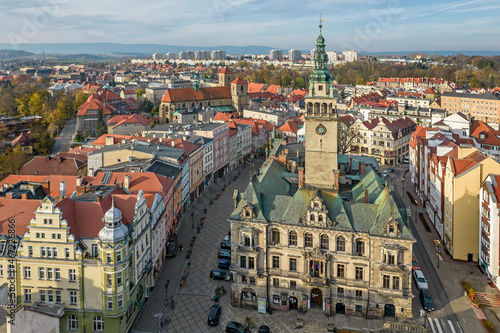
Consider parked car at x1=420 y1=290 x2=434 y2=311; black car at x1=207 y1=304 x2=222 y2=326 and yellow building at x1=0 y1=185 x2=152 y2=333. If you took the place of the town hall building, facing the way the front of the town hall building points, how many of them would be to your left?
1

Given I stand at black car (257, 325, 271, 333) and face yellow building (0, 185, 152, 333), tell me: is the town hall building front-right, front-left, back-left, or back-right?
back-right

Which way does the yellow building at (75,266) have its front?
toward the camera

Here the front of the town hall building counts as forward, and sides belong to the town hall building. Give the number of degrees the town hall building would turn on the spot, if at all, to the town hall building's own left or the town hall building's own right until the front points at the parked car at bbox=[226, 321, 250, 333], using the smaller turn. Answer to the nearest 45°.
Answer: approximately 45° to the town hall building's own right

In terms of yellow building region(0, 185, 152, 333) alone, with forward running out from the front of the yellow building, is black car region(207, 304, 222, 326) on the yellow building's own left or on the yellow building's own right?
on the yellow building's own left

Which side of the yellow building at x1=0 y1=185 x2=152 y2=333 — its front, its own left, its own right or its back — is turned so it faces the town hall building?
left
